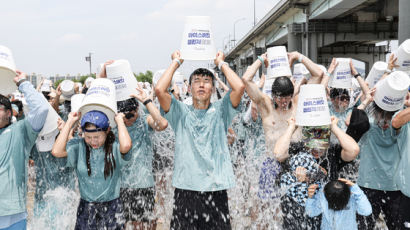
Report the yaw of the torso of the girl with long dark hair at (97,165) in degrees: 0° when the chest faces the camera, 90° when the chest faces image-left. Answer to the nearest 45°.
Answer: approximately 0°

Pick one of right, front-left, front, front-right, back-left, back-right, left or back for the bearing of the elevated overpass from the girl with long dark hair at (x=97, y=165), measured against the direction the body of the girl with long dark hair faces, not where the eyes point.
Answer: back-left
